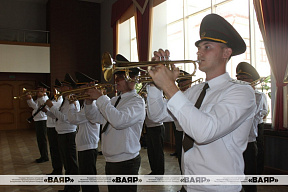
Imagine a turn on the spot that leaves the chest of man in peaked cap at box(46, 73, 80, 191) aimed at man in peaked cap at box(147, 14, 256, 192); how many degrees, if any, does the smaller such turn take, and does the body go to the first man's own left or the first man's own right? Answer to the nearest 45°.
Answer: approximately 90° to the first man's own left

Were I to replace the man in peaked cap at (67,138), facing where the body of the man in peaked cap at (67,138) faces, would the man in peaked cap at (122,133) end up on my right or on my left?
on my left

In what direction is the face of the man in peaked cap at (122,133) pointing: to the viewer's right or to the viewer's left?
to the viewer's left

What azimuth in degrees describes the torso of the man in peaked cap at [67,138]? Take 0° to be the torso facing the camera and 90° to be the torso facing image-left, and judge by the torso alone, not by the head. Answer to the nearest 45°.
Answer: approximately 90°

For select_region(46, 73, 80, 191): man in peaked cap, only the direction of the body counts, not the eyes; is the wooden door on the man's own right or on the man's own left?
on the man's own right
